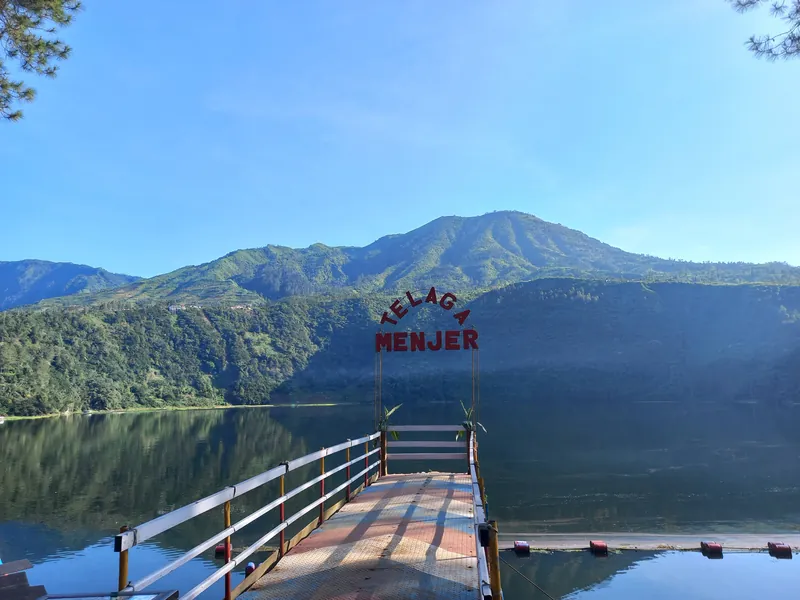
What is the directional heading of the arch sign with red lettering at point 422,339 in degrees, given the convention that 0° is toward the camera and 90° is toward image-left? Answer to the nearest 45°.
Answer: approximately 0°

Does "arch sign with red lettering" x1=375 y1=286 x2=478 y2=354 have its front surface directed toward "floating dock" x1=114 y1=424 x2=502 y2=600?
yes

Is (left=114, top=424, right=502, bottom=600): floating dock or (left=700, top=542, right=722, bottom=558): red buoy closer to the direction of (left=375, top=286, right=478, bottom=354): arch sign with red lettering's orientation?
the floating dock

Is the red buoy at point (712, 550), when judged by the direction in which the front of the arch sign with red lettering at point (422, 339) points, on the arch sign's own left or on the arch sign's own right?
on the arch sign's own left
